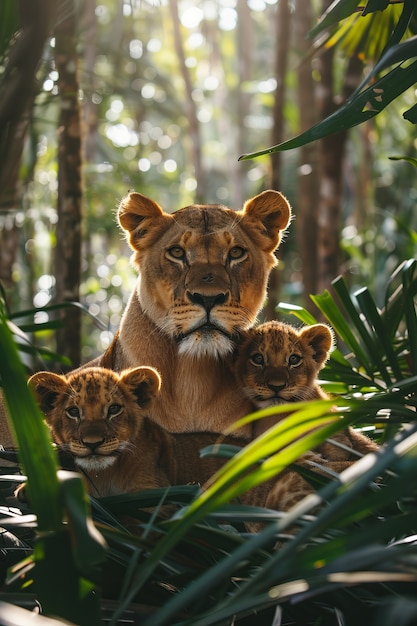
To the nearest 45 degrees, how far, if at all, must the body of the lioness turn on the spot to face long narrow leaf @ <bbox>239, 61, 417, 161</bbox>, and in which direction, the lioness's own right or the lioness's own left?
approximately 45° to the lioness's own left

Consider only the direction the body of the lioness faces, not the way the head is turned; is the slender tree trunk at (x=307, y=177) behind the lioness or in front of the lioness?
behind

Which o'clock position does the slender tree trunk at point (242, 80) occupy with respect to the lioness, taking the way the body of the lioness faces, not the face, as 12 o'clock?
The slender tree trunk is roughly at 6 o'clock from the lioness.

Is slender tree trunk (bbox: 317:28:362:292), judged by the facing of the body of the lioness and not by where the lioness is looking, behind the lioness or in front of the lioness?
behind

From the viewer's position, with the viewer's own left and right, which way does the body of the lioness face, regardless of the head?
facing the viewer

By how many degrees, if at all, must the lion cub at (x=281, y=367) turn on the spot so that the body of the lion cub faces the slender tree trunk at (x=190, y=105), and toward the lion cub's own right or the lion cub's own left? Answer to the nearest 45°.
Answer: approximately 135° to the lion cub's own right

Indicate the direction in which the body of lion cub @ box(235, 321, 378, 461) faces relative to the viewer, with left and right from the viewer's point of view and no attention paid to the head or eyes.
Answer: facing the viewer and to the left of the viewer

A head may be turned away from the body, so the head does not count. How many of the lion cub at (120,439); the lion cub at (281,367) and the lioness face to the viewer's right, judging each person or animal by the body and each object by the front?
0

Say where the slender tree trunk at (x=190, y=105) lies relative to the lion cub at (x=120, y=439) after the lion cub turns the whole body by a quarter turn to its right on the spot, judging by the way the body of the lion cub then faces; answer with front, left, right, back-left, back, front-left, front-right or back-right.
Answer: front-right

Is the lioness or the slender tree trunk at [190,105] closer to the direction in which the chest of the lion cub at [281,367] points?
the lioness

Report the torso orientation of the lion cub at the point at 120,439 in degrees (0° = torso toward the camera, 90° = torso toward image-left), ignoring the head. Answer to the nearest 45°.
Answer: approximately 45°
